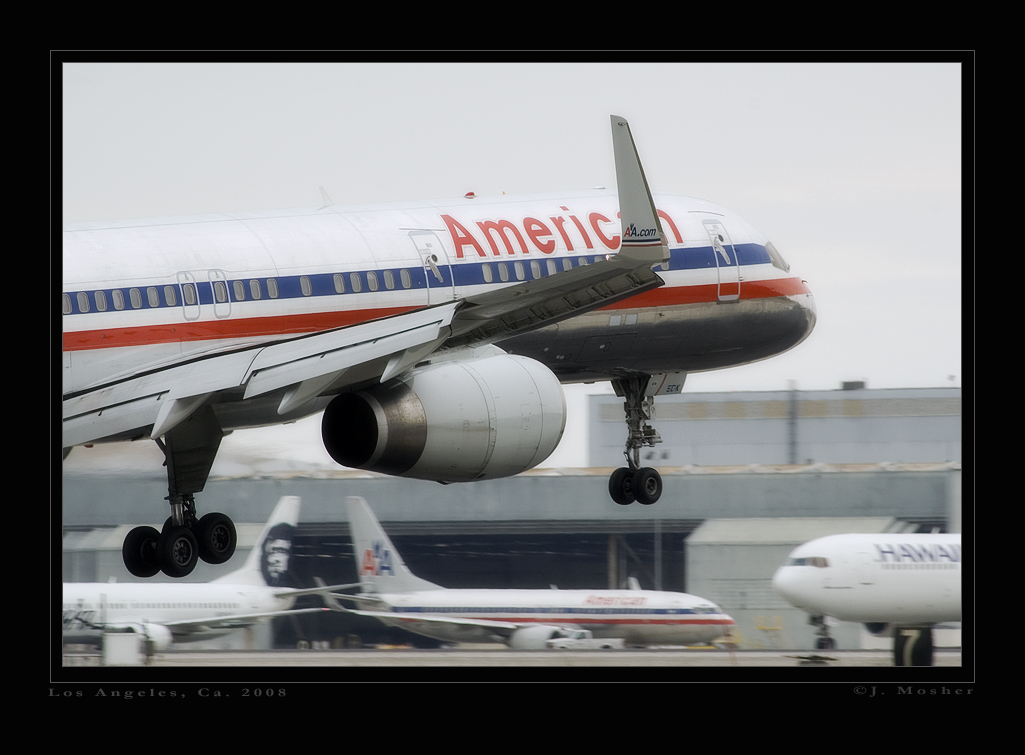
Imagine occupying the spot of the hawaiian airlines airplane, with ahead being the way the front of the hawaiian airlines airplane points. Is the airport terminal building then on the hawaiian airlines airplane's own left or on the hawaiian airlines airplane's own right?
on the hawaiian airlines airplane's own right

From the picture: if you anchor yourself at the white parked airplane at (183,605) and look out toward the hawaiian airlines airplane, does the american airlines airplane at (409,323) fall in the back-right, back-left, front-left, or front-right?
front-right

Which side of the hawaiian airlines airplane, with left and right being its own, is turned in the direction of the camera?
left

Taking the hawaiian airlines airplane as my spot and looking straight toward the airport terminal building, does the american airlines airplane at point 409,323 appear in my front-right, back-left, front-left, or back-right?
back-left

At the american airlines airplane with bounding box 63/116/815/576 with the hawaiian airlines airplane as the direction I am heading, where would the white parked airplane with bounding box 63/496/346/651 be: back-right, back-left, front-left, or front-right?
front-left

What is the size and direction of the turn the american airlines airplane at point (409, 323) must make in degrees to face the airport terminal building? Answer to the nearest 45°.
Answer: approximately 45° to its left

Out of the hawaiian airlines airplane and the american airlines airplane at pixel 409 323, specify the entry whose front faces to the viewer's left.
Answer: the hawaiian airlines airplane

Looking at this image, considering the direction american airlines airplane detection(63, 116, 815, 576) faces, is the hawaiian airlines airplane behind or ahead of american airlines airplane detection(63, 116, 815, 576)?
ahead

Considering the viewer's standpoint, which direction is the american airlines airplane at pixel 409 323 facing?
facing away from the viewer and to the right of the viewer

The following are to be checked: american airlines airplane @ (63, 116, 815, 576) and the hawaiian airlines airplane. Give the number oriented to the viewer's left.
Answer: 1

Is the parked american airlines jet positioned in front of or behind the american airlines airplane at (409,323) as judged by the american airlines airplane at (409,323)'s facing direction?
in front

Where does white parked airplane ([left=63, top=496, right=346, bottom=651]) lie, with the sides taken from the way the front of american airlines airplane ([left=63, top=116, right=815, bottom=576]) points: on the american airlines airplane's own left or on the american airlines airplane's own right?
on the american airlines airplane's own left

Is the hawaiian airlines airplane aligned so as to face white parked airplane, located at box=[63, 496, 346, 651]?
yes
